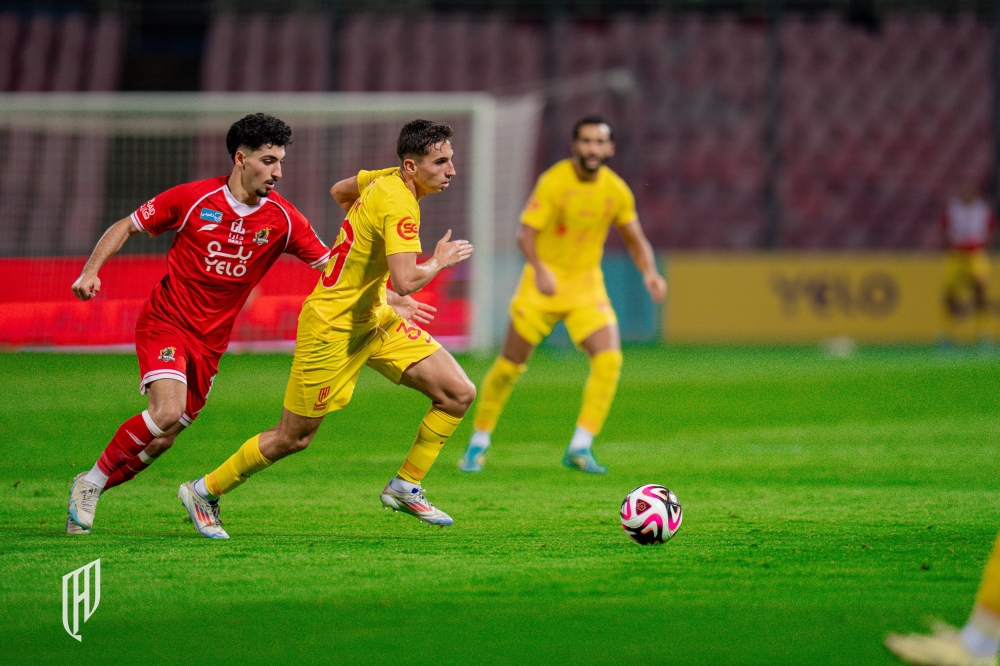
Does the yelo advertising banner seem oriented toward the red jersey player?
yes

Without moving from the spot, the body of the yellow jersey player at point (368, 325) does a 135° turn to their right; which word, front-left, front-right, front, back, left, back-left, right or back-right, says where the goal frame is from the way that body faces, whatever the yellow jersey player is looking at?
back-right

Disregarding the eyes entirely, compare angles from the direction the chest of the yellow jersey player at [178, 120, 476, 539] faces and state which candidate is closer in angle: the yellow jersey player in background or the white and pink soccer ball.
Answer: the white and pink soccer ball

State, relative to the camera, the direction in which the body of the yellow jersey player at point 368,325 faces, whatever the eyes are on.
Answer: to the viewer's right

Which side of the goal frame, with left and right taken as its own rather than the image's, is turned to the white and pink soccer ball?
front

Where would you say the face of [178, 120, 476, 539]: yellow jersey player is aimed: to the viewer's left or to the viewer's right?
to the viewer's right

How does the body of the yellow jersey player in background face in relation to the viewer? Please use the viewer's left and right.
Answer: facing the viewer

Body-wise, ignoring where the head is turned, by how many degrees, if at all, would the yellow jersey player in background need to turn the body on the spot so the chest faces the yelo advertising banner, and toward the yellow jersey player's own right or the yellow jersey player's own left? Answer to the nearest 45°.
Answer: approximately 180°
